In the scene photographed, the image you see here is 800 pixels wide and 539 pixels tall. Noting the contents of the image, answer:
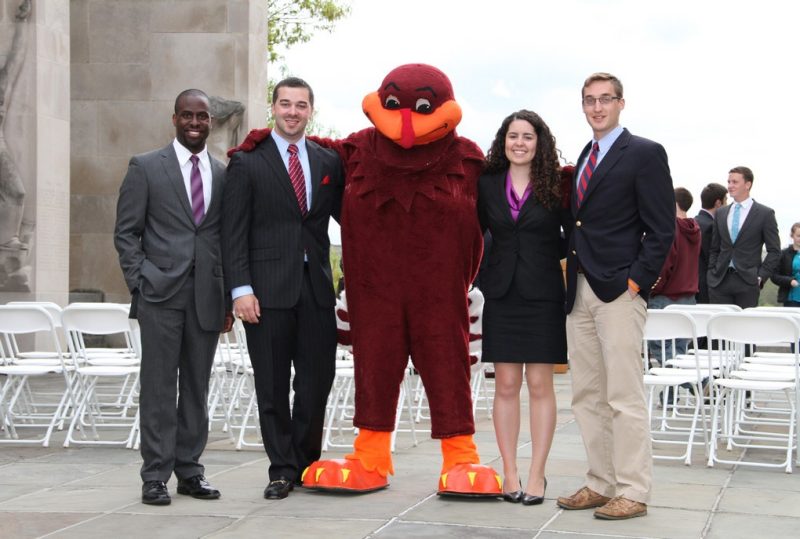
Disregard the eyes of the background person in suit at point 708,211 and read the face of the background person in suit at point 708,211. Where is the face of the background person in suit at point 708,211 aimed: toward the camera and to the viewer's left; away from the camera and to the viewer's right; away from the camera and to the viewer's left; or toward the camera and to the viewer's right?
away from the camera and to the viewer's right

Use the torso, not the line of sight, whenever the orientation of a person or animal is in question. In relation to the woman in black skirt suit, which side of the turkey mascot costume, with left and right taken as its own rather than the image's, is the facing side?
left

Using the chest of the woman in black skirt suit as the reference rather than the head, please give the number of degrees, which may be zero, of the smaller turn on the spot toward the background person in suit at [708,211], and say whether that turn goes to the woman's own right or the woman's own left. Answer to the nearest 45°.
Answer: approximately 180°

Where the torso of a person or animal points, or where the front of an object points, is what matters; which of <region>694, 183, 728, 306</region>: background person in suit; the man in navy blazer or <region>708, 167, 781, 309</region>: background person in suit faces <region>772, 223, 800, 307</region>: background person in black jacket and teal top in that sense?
<region>694, 183, 728, 306</region>: background person in suit

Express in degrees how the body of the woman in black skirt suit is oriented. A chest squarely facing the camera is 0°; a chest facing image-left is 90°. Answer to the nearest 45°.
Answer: approximately 0°

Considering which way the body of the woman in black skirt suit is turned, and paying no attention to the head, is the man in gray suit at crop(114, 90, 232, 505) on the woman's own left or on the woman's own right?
on the woman's own right

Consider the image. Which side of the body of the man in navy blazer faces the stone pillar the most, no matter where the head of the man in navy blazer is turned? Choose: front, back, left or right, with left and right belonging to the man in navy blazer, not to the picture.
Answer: right
